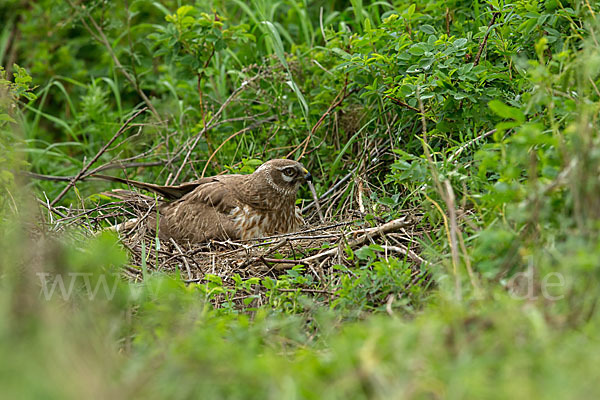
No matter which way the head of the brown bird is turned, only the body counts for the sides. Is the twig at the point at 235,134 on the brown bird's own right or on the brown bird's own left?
on the brown bird's own left

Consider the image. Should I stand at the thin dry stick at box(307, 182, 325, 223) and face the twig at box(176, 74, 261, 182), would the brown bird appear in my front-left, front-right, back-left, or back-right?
front-left

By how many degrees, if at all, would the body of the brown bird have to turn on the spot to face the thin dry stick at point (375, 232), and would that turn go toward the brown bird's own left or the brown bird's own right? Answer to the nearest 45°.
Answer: approximately 45° to the brown bird's own right

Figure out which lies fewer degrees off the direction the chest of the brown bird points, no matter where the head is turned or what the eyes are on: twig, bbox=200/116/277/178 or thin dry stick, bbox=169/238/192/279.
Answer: the twig

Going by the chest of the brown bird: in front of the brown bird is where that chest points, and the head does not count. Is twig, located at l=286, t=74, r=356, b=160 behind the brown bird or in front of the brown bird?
in front

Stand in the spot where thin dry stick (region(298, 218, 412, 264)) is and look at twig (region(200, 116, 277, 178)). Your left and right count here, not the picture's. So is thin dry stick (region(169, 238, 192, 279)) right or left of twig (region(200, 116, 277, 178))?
left

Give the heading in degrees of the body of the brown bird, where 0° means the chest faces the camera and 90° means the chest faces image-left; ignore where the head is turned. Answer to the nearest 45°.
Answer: approximately 270°

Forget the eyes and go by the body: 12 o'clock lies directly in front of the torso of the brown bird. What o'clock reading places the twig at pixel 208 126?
The twig is roughly at 9 o'clock from the brown bird.
